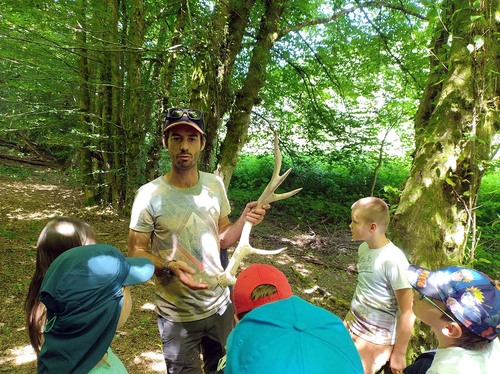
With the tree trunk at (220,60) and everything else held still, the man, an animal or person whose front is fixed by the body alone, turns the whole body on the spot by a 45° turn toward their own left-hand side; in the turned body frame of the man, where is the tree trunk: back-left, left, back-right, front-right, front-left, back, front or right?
back-left

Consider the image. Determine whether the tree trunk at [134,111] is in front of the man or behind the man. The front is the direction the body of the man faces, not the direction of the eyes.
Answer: behind

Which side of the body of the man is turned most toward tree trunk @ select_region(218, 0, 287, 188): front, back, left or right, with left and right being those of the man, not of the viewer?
back

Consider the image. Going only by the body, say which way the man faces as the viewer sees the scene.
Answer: toward the camera

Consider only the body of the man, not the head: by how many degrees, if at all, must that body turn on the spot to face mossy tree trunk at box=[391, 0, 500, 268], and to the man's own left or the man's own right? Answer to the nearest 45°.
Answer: approximately 90° to the man's own left

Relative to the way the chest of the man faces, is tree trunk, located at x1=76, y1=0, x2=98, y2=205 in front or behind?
behind
